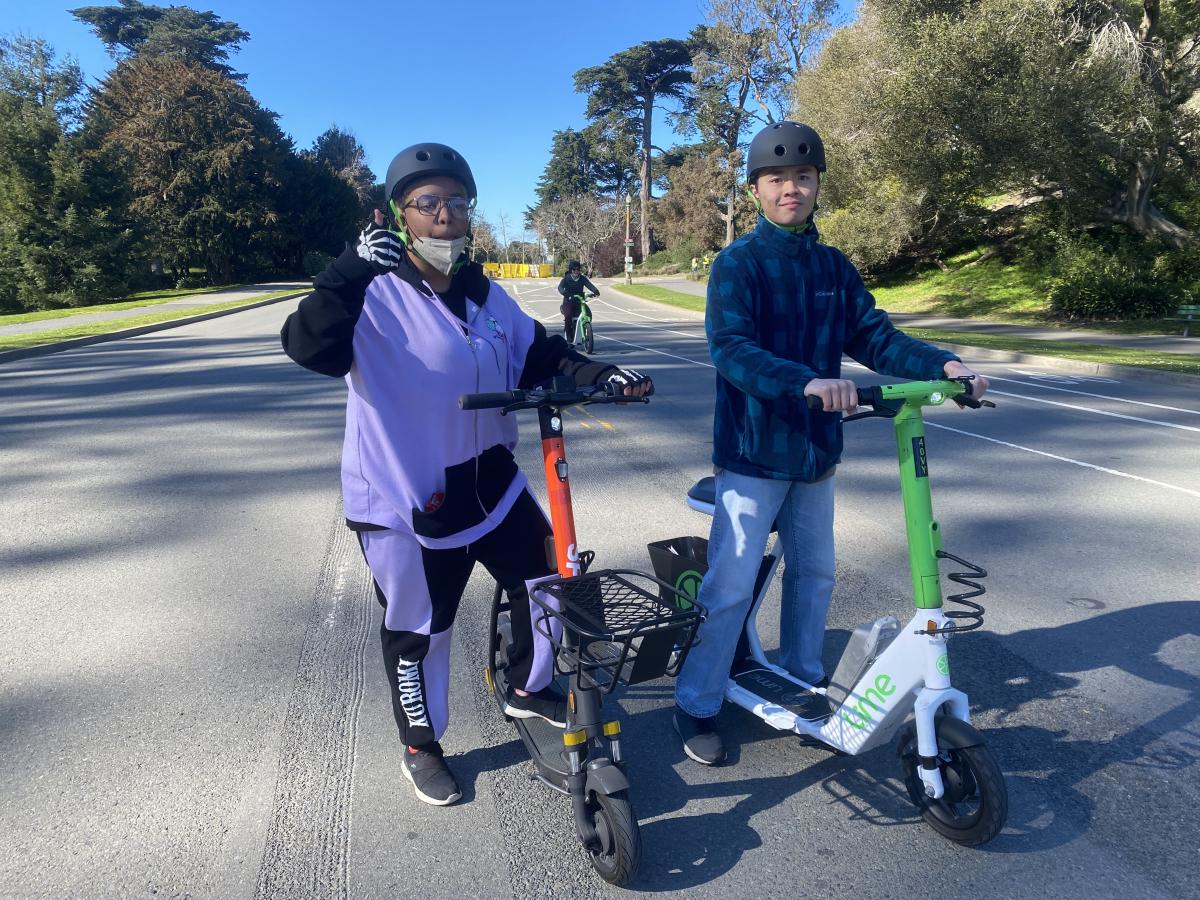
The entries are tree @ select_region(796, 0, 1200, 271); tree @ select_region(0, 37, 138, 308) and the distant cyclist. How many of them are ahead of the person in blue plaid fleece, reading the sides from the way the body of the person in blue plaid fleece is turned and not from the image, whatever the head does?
0

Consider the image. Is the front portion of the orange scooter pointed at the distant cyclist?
no

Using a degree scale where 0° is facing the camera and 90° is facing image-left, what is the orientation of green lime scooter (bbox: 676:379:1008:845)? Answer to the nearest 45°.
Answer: approximately 315°

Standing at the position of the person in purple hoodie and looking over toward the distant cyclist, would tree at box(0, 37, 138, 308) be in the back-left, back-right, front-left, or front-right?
front-left

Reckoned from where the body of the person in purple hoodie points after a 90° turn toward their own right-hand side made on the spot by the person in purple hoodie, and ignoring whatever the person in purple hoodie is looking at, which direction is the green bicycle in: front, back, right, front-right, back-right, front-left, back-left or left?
back-right

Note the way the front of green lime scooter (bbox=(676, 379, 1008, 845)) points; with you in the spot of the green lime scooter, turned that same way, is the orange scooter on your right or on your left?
on your right

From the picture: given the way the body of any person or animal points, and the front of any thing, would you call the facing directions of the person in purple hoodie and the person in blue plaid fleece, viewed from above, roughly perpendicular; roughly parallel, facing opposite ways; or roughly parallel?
roughly parallel

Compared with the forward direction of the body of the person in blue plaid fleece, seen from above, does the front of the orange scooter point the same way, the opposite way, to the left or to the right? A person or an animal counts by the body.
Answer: the same way

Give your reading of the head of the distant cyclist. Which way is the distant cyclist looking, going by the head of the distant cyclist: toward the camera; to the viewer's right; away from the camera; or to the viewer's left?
toward the camera

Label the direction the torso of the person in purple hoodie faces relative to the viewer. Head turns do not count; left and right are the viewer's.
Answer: facing the viewer and to the right of the viewer

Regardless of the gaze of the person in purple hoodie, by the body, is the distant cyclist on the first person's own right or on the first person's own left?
on the first person's own left

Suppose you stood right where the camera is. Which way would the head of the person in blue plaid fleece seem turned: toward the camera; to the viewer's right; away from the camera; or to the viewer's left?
toward the camera

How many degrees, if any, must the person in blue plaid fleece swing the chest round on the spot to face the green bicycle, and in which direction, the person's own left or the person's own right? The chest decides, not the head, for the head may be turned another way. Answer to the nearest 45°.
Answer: approximately 135° to the person's own left

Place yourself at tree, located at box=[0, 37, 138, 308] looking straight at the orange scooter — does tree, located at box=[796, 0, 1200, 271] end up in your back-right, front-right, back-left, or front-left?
front-left

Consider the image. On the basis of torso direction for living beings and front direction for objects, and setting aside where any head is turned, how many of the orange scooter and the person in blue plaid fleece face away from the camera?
0

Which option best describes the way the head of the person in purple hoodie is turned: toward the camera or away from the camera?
toward the camera

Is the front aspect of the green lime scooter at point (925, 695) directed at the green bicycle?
no

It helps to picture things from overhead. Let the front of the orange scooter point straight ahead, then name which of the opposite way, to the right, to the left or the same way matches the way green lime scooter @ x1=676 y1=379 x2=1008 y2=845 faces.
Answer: the same way

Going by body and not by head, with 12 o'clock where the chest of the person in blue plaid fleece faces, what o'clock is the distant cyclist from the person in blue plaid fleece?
The distant cyclist is roughly at 7 o'clock from the person in blue plaid fleece.
